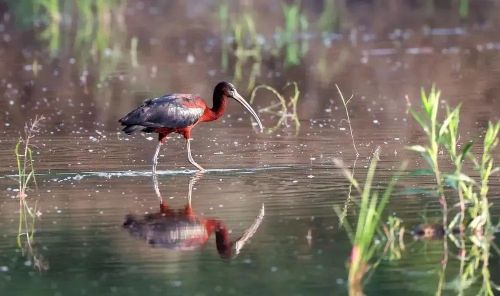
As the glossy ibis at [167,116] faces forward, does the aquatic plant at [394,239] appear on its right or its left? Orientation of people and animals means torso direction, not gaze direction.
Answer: on its right

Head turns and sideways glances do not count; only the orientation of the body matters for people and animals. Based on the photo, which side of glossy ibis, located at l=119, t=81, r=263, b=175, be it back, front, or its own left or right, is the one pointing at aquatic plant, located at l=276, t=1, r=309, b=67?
left

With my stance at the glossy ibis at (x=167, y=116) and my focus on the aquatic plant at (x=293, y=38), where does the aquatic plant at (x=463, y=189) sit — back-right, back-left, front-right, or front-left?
back-right

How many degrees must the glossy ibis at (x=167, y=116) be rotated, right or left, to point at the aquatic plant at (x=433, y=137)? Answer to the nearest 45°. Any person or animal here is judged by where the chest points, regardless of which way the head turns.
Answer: approximately 45° to its right

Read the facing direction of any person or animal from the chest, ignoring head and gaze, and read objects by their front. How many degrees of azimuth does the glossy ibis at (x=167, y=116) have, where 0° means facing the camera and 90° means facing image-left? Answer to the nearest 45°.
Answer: approximately 270°
